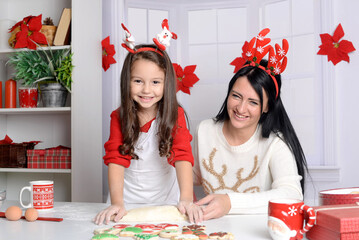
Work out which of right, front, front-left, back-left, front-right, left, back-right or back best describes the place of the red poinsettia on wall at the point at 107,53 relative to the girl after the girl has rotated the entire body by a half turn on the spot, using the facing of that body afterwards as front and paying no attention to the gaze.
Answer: front

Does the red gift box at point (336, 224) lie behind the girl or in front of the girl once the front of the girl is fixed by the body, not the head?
in front

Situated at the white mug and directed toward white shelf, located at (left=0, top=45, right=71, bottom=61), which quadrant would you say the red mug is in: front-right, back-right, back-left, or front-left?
back-right

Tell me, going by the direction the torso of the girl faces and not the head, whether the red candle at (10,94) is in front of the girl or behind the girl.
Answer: behind

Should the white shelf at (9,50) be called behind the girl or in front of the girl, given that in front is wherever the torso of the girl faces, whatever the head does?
behind

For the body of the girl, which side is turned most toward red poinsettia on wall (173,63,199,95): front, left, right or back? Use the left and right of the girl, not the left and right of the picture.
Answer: back

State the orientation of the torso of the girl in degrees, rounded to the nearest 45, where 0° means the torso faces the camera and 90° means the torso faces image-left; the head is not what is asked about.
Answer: approximately 0°

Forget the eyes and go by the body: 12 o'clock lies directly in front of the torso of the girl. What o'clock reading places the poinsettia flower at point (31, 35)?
The poinsettia flower is roughly at 5 o'clock from the girl.

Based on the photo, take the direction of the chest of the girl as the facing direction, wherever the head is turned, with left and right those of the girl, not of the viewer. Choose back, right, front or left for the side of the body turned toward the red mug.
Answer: front

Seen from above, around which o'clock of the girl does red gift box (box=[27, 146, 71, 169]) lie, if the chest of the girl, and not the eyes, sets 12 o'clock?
The red gift box is roughly at 5 o'clock from the girl.

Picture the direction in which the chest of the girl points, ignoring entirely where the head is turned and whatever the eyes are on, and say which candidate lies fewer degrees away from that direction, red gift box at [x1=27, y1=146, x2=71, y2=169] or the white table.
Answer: the white table

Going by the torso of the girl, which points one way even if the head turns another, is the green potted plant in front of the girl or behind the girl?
behind

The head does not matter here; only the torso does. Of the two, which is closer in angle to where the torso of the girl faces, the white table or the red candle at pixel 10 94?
the white table
